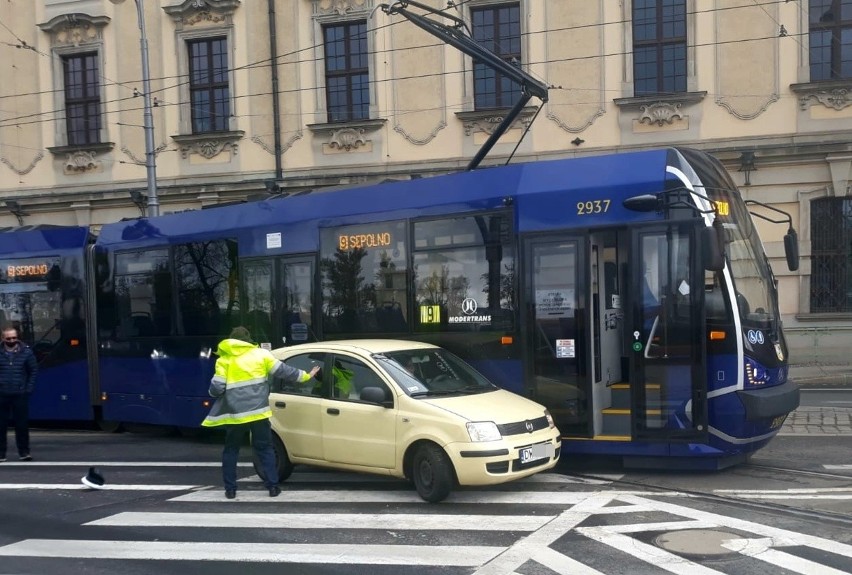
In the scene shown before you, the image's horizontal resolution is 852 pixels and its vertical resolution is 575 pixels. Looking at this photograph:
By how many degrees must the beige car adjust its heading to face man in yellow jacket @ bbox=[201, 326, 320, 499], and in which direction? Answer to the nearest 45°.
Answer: approximately 135° to its right

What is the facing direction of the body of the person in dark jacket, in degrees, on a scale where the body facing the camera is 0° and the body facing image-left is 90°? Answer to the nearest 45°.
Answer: approximately 0°

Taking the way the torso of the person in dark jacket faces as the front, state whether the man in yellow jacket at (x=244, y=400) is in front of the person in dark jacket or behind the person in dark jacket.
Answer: in front

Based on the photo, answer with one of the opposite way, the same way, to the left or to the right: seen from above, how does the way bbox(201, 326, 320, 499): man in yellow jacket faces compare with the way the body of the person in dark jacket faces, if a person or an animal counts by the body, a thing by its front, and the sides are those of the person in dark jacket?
the opposite way

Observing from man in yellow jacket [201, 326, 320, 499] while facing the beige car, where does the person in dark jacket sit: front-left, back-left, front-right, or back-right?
back-left

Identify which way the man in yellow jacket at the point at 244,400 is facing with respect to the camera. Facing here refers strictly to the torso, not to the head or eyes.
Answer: away from the camera

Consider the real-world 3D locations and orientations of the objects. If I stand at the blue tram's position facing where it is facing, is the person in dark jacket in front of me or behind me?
behind

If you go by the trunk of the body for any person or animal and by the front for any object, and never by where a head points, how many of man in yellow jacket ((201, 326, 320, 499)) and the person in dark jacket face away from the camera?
1
